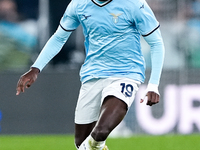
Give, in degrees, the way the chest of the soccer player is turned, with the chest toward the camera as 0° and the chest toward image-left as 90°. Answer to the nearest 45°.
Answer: approximately 0°
